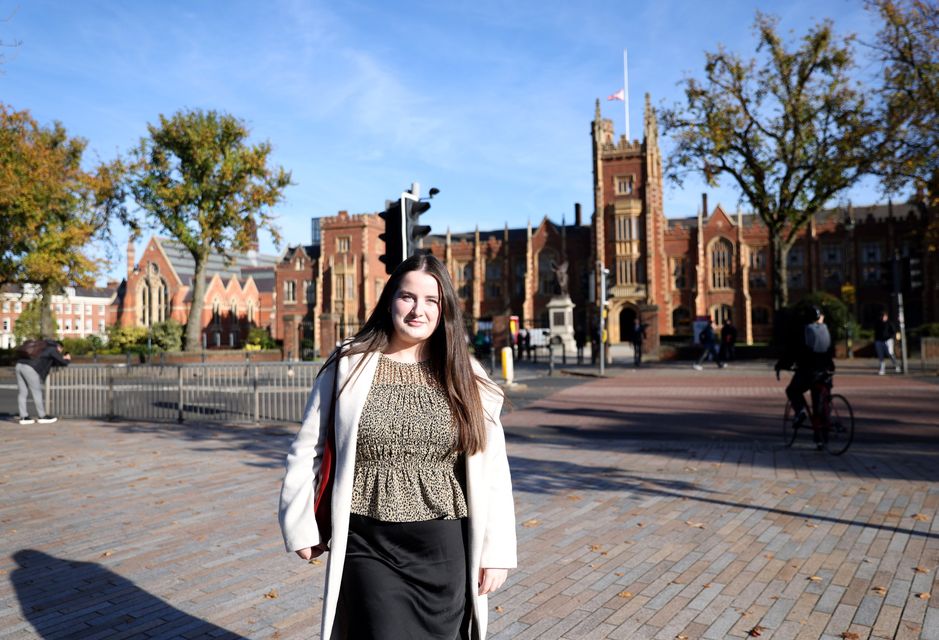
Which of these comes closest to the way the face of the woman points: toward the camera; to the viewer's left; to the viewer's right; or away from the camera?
toward the camera

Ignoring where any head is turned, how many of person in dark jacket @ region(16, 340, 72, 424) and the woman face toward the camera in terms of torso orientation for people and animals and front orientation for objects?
1

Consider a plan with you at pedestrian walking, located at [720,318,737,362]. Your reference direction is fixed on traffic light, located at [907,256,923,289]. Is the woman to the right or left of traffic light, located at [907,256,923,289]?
right

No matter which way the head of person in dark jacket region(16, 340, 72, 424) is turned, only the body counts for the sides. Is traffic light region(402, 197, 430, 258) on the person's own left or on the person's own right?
on the person's own right

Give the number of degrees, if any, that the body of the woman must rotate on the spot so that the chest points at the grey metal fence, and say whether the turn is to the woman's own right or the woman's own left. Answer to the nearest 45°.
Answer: approximately 180°

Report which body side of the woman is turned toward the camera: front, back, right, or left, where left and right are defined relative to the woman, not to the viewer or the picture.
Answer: front

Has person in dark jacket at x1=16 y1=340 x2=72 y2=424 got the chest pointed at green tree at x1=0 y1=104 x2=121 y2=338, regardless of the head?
no

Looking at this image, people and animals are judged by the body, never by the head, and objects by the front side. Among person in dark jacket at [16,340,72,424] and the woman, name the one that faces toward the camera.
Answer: the woman
